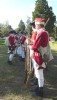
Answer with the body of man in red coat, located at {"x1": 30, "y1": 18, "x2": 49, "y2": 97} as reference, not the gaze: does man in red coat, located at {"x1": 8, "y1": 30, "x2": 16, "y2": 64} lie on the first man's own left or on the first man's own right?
on the first man's own right

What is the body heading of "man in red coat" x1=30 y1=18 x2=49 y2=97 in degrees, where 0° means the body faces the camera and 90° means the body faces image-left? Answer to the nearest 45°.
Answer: approximately 90°
